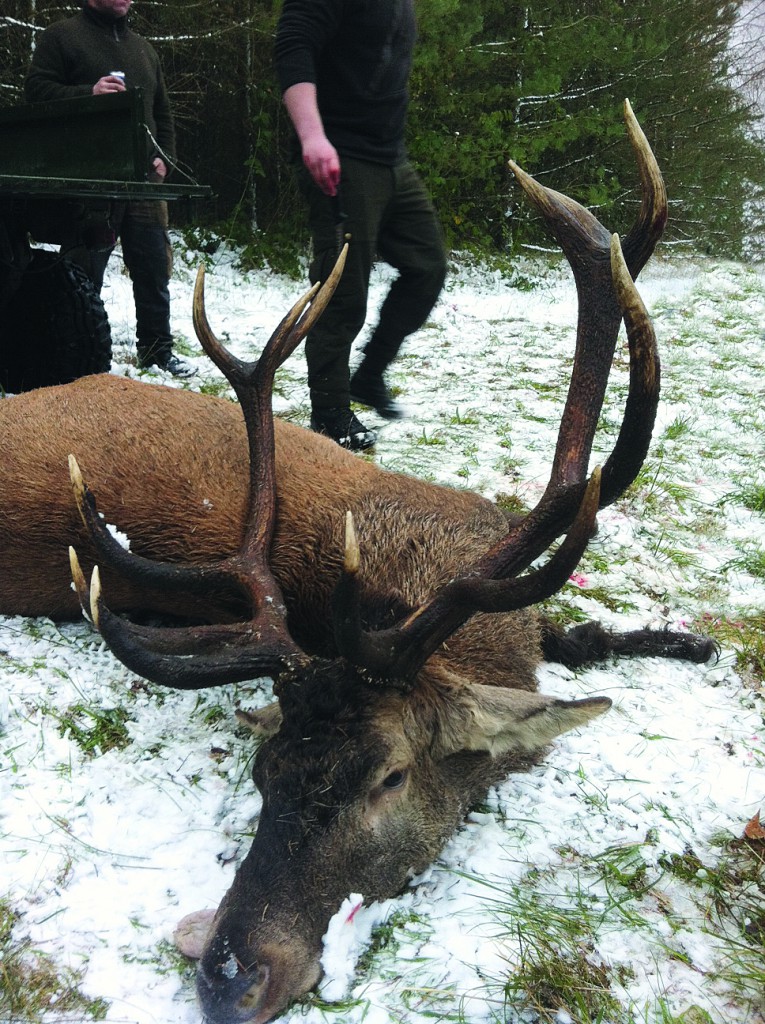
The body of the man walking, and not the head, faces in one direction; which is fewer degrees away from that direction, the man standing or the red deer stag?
the red deer stag

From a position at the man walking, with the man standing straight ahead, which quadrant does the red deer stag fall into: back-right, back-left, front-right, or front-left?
back-left

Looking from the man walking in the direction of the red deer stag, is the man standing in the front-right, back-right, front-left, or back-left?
back-right
